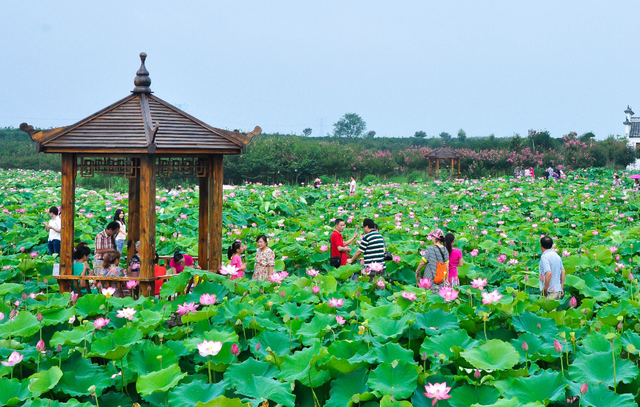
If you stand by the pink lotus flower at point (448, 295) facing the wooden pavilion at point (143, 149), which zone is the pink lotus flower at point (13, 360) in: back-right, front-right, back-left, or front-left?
front-left

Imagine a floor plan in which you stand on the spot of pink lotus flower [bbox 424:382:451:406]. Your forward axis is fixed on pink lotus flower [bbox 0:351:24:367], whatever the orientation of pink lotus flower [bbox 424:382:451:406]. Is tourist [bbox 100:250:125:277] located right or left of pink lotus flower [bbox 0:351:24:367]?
right

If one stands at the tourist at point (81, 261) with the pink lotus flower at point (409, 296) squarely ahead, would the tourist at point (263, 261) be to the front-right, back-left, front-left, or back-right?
front-left

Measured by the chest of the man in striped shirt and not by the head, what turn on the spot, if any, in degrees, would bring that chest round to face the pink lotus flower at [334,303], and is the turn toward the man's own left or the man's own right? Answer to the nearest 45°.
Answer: approximately 135° to the man's own left

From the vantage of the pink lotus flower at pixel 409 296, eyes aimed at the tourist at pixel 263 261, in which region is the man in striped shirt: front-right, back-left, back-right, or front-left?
front-right

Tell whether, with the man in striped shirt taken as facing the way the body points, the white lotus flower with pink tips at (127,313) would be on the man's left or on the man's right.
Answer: on the man's left

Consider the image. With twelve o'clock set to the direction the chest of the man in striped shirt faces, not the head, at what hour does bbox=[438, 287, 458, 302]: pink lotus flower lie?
The pink lotus flower is roughly at 7 o'clock from the man in striped shirt.

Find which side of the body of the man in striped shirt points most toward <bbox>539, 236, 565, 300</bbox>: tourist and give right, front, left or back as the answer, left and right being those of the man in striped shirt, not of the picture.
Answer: back

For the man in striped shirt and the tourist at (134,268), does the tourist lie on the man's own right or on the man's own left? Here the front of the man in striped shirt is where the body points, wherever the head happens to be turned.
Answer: on the man's own left

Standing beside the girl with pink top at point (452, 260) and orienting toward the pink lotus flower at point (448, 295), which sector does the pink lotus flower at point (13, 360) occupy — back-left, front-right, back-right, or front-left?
front-right

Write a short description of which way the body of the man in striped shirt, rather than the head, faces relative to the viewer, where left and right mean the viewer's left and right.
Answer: facing away from the viewer and to the left of the viewer

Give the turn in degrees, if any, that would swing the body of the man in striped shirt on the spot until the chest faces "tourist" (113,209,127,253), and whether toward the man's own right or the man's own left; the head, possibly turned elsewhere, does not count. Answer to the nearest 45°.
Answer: approximately 45° to the man's own left

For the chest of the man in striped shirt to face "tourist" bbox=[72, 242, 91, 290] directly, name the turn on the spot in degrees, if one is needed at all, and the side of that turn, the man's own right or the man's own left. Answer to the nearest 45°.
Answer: approximately 45° to the man's own left

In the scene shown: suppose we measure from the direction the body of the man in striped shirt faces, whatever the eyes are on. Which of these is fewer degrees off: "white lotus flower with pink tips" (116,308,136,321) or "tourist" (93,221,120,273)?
the tourist

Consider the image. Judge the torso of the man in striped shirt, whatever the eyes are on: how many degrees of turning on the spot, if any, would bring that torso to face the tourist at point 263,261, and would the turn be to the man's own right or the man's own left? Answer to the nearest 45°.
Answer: approximately 45° to the man's own left
